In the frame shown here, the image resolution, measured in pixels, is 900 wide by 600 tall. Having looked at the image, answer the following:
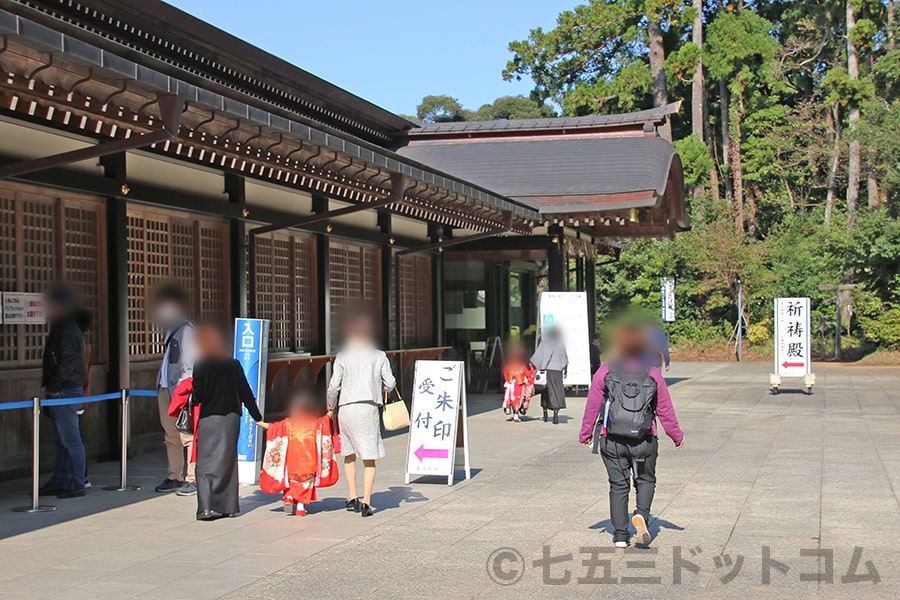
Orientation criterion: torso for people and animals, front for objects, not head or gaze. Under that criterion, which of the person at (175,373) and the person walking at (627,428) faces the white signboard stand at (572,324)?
the person walking at (627,428)

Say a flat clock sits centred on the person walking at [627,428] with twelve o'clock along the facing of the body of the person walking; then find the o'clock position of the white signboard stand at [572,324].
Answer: The white signboard stand is roughly at 12 o'clock from the person walking.

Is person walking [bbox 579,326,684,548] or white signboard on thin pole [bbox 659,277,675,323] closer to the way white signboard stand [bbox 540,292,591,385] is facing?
the person walking

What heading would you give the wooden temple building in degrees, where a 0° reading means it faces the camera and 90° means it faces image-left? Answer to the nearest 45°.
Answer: approximately 315°

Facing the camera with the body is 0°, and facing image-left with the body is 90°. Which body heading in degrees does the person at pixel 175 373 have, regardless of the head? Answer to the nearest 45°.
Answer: approximately 45°

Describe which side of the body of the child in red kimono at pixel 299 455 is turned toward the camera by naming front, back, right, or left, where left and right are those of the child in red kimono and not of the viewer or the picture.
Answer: back

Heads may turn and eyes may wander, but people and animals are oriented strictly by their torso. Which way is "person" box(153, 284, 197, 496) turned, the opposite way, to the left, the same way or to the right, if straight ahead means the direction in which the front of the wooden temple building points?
to the right

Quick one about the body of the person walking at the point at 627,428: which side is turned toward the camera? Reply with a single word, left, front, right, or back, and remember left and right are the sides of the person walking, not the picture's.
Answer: back

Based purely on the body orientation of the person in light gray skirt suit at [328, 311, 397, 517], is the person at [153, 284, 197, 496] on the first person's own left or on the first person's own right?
on the first person's own left

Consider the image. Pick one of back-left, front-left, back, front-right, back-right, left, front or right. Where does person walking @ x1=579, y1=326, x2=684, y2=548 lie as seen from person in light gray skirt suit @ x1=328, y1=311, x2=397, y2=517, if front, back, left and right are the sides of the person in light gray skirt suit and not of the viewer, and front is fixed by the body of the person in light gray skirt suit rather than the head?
back-right
